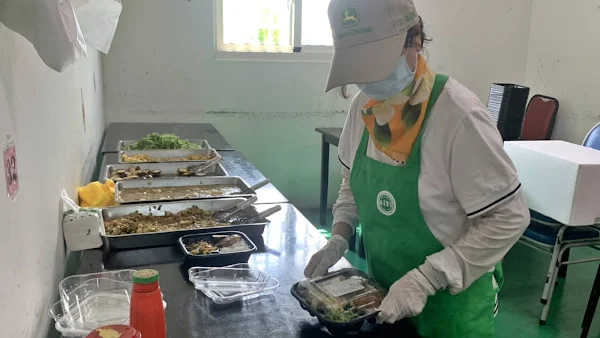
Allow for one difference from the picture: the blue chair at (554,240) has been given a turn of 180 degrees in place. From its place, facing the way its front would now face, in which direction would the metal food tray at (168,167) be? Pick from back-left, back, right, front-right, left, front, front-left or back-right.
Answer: back

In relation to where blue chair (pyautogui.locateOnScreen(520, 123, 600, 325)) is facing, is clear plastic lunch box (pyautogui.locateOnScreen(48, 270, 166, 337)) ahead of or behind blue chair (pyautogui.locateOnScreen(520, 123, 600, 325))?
ahead

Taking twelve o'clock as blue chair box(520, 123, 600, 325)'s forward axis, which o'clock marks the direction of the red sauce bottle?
The red sauce bottle is roughly at 11 o'clock from the blue chair.

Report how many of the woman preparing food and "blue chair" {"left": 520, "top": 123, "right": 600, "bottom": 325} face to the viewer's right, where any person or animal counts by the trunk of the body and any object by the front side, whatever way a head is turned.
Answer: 0

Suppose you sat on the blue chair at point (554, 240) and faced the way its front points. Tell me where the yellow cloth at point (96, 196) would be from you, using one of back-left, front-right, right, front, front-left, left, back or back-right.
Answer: front

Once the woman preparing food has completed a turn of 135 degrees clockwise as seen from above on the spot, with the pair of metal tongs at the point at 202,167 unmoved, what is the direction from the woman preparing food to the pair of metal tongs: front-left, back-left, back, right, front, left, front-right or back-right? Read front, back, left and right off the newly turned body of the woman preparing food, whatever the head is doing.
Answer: front-left

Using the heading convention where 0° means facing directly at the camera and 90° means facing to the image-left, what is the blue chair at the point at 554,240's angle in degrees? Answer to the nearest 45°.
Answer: approximately 45°

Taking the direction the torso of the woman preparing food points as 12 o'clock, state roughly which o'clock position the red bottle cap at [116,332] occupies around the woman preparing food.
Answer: The red bottle cap is roughly at 12 o'clock from the woman preparing food.

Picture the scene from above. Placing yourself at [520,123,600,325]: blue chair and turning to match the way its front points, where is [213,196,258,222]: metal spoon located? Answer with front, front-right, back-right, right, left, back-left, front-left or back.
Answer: front

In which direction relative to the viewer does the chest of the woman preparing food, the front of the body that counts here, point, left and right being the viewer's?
facing the viewer and to the left of the viewer

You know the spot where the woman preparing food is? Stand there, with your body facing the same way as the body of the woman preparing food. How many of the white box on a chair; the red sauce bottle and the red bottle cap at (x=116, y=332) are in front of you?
2

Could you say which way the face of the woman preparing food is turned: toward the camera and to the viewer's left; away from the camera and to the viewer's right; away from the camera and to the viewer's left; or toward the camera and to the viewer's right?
toward the camera and to the viewer's left

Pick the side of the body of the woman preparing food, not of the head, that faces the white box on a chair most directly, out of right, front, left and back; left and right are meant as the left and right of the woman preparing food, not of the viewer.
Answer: back

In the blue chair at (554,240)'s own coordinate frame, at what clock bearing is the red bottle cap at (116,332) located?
The red bottle cap is roughly at 11 o'clock from the blue chair.

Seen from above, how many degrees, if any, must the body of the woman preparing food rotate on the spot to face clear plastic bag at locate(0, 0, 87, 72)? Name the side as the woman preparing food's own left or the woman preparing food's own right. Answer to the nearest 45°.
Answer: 0° — they already face it
